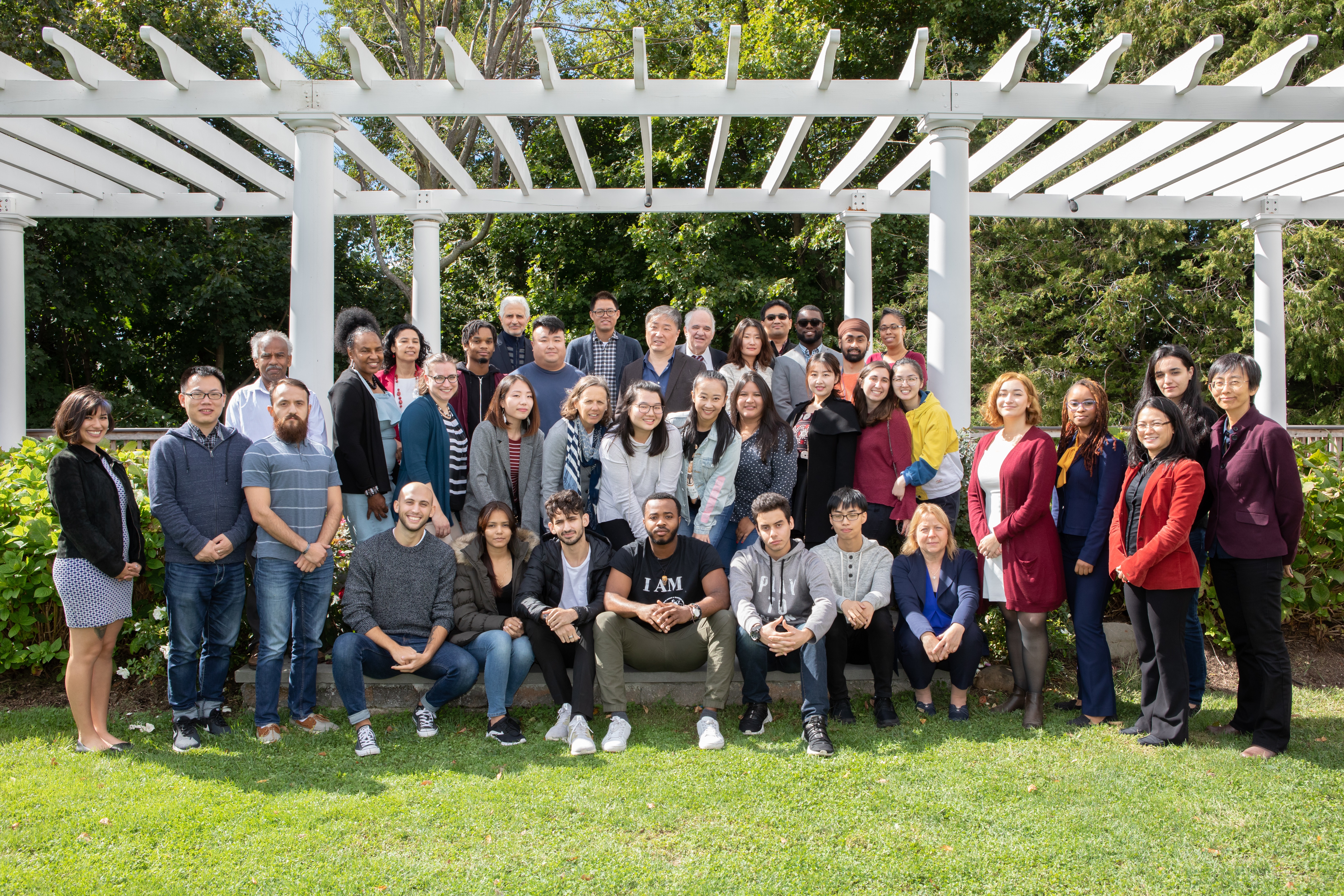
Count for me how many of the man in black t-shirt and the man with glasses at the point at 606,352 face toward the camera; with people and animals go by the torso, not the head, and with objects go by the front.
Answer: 2

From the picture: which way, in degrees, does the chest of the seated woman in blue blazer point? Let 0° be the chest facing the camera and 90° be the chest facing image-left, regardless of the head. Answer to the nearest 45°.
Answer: approximately 0°

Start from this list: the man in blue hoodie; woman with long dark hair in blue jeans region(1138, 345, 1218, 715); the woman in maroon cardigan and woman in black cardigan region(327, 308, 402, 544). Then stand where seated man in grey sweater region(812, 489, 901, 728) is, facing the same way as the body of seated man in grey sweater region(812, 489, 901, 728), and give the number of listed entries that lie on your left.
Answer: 2

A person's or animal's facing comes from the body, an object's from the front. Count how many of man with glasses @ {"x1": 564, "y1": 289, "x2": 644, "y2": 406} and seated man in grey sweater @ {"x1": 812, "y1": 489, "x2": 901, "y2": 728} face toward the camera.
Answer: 2

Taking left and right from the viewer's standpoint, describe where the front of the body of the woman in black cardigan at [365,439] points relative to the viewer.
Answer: facing the viewer and to the right of the viewer

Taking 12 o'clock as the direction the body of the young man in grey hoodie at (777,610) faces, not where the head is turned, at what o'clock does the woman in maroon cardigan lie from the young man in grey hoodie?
The woman in maroon cardigan is roughly at 9 o'clock from the young man in grey hoodie.

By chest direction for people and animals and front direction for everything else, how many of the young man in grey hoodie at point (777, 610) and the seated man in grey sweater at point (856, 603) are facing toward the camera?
2
